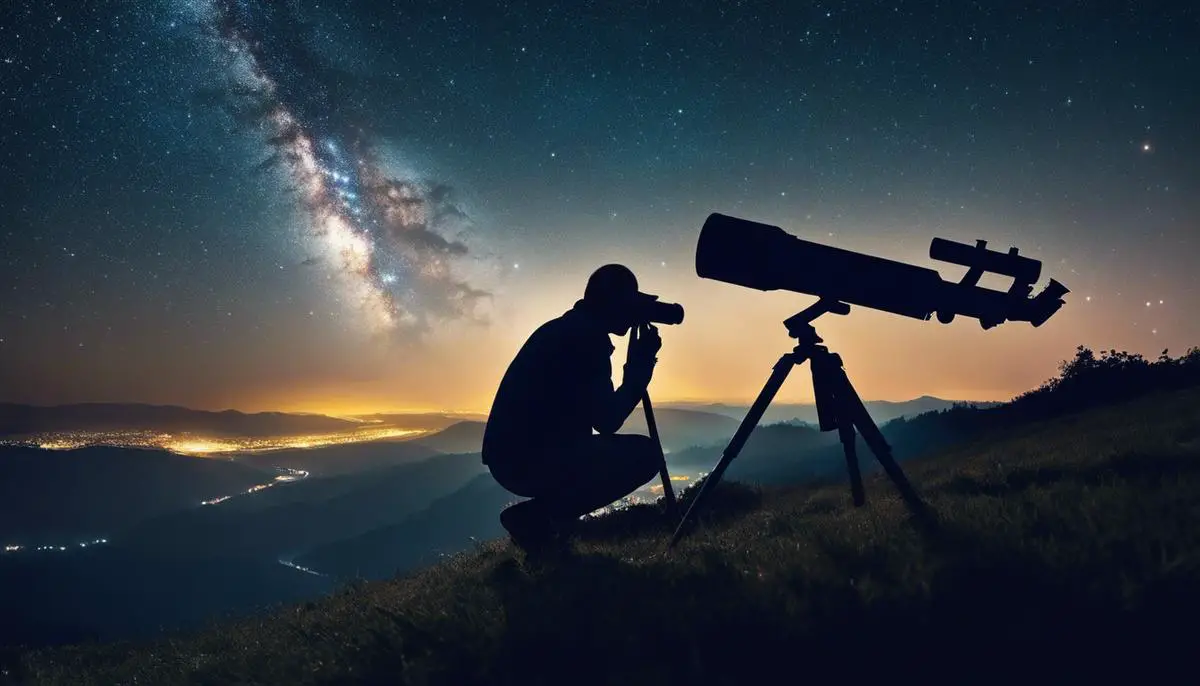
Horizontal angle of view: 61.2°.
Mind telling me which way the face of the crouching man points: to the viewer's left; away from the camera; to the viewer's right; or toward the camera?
to the viewer's right

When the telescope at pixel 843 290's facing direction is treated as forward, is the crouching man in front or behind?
in front

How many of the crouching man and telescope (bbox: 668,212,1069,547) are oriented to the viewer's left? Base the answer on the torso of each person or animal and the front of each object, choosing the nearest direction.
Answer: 1

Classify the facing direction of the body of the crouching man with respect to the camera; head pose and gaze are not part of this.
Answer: to the viewer's right

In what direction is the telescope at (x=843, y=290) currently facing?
to the viewer's left

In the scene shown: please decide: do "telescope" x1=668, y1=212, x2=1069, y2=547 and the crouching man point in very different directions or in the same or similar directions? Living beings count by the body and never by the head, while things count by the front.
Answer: very different directions

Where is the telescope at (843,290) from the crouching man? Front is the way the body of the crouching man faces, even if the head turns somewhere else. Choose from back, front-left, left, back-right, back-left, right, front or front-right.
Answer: front
